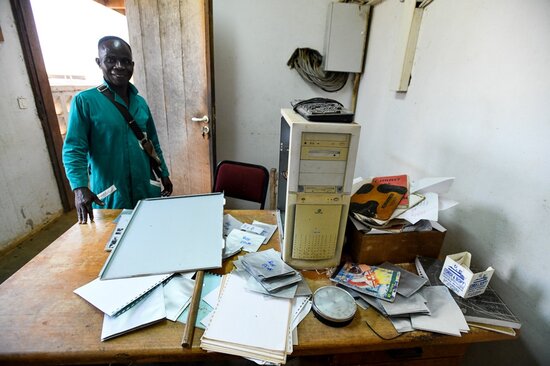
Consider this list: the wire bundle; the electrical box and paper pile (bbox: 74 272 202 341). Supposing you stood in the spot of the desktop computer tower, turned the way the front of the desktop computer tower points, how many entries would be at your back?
2

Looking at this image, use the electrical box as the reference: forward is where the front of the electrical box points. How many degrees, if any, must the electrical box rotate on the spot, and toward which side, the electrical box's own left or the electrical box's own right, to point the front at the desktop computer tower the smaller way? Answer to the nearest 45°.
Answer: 0° — it already faces it

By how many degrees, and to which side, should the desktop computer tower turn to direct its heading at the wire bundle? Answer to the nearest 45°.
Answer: approximately 180°

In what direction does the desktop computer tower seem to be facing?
toward the camera

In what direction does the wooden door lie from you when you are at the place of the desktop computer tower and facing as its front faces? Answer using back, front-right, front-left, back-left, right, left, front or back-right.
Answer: back-right

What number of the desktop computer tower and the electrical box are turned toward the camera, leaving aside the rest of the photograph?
2

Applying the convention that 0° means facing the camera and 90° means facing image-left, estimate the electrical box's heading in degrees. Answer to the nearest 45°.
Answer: approximately 0°

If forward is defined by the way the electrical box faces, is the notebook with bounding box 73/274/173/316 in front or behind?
in front

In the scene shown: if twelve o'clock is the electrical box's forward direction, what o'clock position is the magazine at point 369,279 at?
The magazine is roughly at 12 o'clock from the electrical box.

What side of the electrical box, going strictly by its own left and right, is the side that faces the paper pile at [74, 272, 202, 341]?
front

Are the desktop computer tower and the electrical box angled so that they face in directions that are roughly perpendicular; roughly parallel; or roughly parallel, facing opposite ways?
roughly parallel
